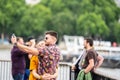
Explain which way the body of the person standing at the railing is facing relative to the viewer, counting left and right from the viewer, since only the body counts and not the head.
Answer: facing to the left of the viewer

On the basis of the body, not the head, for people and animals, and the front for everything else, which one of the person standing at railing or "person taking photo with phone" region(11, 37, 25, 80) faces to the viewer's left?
the person standing at railing

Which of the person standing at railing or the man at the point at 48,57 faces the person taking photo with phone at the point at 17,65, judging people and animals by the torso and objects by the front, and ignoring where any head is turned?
the person standing at railing

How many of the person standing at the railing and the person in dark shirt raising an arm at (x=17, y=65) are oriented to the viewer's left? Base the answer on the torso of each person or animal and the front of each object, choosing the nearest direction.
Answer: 1
